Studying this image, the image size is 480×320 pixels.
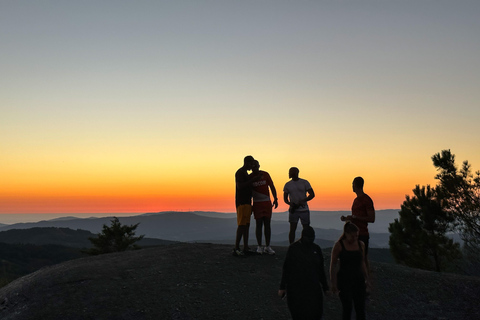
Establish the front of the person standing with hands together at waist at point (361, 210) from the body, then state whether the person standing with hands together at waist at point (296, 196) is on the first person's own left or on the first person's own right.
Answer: on the first person's own right

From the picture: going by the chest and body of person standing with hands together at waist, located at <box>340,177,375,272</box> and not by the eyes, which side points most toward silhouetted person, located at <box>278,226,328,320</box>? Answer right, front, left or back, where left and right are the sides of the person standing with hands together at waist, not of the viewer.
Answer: left

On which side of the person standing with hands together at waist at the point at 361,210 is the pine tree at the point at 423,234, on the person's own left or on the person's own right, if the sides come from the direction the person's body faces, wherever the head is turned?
on the person's own right

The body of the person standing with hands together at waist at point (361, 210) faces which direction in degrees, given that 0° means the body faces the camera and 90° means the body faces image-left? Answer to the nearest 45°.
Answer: approximately 90°
